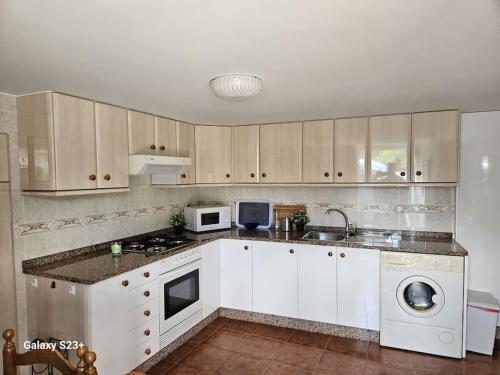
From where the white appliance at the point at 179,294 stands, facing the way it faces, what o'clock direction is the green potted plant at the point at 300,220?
The green potted plant is roughly at 10 o'clock from the white appliance.

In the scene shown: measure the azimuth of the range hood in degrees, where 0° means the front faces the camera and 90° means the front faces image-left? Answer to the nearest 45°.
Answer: approximately 315°

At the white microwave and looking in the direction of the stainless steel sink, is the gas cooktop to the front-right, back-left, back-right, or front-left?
back-right

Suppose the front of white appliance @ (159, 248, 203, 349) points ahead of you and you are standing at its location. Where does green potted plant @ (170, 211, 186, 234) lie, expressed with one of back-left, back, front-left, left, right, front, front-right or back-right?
back-left

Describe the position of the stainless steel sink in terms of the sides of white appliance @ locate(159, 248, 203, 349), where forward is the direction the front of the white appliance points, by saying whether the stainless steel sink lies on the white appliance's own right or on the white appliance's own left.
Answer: on the white appliance's own left

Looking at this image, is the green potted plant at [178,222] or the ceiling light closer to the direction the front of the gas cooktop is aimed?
the ceiling light

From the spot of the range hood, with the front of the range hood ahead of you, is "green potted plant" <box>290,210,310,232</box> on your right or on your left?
on your left

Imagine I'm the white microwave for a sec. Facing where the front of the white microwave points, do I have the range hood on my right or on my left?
on my right

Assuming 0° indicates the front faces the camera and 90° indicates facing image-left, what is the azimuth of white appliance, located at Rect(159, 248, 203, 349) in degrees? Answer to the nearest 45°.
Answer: approximately 315°
